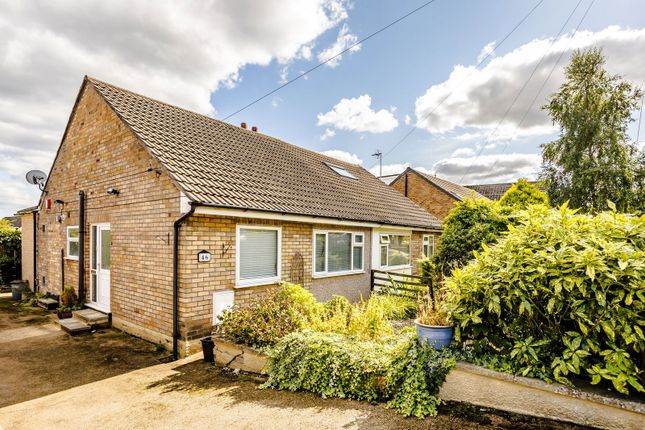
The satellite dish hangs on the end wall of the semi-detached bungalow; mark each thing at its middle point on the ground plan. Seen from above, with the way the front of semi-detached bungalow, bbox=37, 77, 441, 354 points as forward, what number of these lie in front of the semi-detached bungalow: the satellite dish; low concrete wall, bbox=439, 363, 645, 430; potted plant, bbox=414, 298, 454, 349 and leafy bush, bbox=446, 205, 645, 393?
3

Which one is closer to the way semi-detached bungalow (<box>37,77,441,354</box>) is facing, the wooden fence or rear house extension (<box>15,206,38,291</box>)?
the wooden fence

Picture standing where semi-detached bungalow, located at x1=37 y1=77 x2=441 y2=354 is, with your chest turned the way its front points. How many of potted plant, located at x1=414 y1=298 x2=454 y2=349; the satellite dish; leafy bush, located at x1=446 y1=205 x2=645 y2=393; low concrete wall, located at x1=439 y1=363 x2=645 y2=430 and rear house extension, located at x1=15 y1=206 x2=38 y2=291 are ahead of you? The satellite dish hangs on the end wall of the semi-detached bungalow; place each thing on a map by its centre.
3

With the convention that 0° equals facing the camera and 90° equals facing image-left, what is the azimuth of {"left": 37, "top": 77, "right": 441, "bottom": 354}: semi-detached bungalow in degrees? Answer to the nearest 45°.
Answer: approximately 315°

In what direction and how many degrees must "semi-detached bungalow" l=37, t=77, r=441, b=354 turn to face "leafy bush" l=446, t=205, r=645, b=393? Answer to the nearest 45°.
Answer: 0° — it already faces it

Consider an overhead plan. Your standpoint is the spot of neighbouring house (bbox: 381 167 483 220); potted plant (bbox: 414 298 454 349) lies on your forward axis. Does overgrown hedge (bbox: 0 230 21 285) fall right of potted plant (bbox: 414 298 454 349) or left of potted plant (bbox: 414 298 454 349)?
right

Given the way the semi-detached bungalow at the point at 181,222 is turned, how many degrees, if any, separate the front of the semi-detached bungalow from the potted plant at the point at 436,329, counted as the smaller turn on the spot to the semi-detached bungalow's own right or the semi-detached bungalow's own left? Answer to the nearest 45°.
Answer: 0° — it already faces it

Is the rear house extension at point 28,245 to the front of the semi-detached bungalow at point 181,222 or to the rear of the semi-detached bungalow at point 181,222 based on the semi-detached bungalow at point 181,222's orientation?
to the rear

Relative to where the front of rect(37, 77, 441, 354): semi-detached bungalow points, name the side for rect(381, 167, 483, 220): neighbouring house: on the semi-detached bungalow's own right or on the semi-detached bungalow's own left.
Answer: on the semi-detached bungalow's own left
